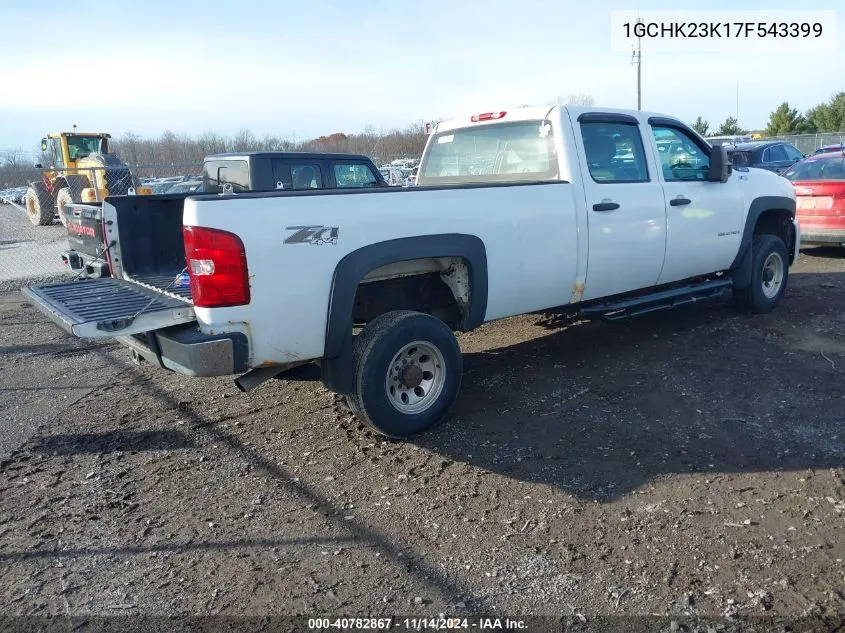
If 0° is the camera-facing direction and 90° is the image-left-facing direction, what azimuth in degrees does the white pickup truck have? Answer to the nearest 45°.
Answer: approximately 225°

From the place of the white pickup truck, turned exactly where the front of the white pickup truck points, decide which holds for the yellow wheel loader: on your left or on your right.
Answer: on your left

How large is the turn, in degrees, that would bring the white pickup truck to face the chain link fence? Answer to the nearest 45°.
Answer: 0° — it already faces it

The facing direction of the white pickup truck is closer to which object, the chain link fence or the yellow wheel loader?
the chain link fence
